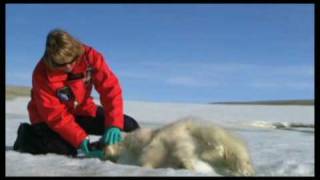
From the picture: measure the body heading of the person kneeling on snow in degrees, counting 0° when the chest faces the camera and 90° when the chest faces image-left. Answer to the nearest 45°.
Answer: approximately 315°

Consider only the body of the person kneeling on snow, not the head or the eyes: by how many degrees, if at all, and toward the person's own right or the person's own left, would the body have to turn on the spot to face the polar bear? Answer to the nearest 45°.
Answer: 0° — they already face it
